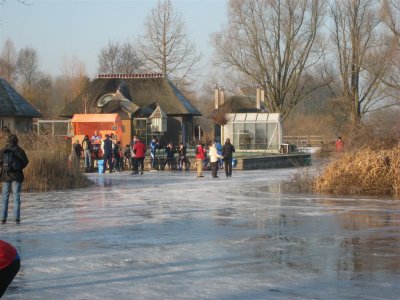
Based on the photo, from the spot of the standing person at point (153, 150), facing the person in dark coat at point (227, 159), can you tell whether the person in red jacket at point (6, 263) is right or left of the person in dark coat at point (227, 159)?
right

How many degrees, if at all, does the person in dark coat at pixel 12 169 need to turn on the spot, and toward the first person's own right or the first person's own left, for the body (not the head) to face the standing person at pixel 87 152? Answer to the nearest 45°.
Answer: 0° — they already face them

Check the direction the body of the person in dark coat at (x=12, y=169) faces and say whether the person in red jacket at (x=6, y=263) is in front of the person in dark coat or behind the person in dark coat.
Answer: behind

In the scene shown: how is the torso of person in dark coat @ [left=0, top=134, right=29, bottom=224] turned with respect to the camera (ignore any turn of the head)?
away from the camera
